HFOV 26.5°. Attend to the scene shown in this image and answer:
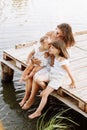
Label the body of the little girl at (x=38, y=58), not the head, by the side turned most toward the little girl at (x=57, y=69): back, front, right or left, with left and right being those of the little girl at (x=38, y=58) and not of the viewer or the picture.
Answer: left
